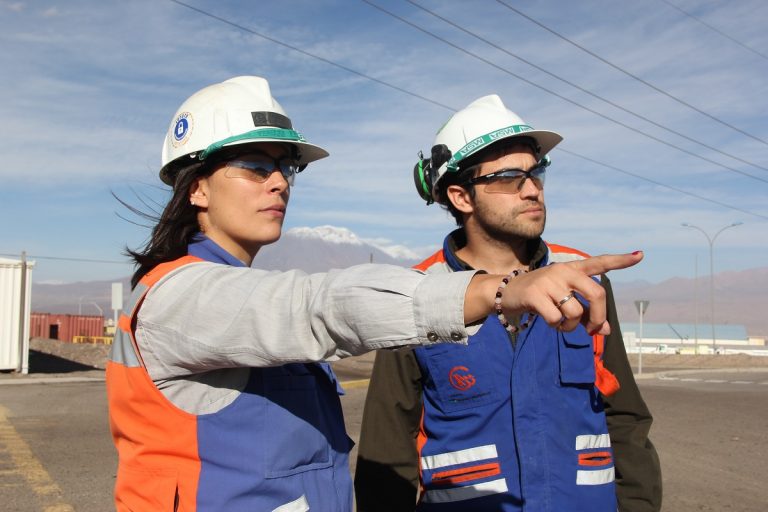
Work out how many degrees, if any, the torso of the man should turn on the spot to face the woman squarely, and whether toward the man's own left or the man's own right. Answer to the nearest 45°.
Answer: approximately 45° to the man's own right

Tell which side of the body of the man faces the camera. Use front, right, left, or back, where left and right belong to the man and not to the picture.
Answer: front

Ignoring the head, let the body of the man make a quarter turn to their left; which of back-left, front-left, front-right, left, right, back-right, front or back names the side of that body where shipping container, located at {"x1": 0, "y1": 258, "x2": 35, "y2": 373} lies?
back-left
